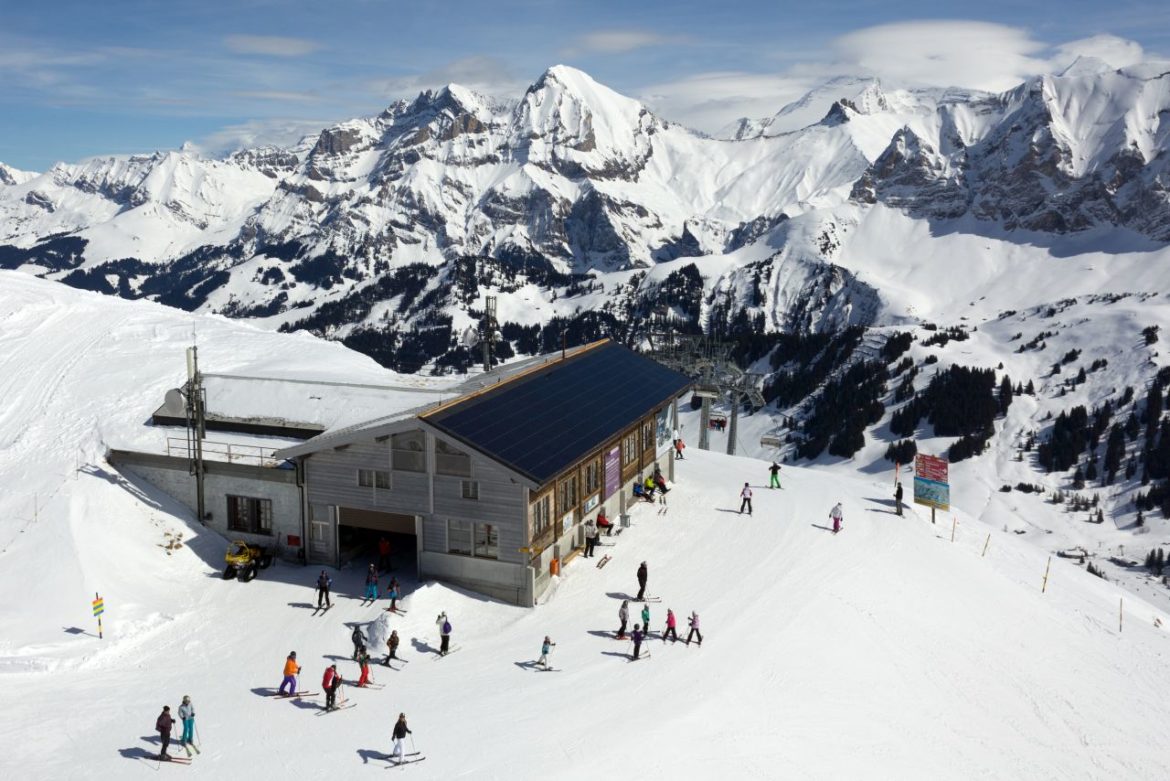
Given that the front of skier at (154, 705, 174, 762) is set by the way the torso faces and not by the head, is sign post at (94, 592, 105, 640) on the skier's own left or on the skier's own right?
on the skier's own left

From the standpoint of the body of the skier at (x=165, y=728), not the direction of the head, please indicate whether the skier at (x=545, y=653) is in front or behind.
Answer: in front

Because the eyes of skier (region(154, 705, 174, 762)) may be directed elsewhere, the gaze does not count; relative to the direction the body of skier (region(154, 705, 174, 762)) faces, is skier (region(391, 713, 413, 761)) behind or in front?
in front

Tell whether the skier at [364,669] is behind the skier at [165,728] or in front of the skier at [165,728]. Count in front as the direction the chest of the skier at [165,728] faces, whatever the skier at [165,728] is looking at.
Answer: in front

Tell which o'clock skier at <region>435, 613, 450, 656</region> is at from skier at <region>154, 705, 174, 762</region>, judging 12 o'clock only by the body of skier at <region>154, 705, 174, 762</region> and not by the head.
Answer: skier at <region>435, 613, 450, 656</region> is roughly at 11 o'clock from skier at <region>154, 705, 174, 762</region>.

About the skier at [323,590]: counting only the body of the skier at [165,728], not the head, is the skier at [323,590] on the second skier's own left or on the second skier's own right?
on the second skier's own left

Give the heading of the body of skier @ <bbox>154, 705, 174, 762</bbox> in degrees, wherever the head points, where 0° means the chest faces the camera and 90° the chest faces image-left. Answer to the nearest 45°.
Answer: approximately 270°

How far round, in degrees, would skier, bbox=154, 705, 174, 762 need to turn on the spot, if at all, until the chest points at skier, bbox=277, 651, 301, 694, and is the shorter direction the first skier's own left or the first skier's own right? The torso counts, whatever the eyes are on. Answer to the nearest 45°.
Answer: approximately 45° to the first skier's own left
